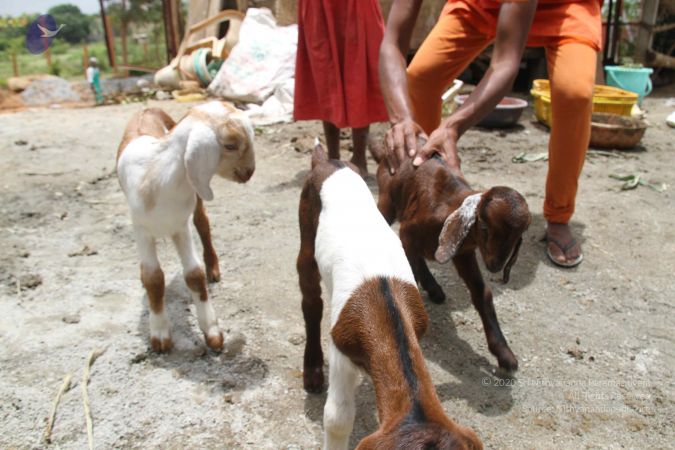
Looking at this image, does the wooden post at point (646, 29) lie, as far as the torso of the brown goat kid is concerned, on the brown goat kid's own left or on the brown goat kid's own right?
on the brown goat kid's own left

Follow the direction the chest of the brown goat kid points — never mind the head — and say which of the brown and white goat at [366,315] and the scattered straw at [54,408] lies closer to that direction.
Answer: the brown and white goat

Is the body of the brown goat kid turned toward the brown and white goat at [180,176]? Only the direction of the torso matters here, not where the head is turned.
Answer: no

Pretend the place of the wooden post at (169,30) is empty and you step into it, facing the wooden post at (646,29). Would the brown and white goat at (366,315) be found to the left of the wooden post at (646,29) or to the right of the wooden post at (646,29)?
right

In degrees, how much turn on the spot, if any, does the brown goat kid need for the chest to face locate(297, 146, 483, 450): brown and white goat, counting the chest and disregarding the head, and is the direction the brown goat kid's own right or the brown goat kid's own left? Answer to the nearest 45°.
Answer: approximately 45° to the brown goat kid's own right

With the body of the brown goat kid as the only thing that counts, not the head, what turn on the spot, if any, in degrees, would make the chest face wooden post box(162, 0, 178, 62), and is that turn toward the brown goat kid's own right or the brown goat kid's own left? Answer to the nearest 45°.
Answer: approximately 180°

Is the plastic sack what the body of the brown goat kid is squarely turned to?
no

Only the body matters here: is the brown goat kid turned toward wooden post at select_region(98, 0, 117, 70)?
no

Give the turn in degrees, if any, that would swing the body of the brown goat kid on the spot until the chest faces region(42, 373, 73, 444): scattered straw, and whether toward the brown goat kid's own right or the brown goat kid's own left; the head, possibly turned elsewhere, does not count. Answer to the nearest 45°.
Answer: approximately 90° to the brown goat kid's own right

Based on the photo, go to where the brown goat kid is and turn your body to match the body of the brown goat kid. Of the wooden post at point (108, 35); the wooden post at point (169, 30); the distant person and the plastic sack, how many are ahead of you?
0

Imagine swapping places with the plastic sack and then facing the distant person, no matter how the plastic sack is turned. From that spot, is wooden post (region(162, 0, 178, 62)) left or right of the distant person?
right

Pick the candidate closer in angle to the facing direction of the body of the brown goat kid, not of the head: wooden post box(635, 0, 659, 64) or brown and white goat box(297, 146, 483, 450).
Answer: the brown and white goat

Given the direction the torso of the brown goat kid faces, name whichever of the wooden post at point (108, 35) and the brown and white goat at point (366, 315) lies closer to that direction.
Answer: the brown and white goat

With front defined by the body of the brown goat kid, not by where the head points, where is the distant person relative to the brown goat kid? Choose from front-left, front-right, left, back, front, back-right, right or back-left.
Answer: back
